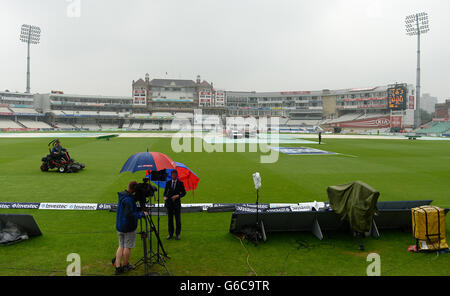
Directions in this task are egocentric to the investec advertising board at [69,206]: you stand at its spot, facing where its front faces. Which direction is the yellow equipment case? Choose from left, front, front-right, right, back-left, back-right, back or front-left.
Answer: front-left

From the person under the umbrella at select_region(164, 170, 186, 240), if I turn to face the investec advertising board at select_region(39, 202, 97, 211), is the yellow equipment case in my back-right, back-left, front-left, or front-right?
back-right

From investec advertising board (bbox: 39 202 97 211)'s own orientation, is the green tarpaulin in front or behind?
in front

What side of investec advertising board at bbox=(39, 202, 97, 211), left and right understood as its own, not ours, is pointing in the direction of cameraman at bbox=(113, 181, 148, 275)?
front

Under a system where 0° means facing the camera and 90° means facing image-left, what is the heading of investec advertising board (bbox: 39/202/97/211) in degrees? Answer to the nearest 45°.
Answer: approximately 0°

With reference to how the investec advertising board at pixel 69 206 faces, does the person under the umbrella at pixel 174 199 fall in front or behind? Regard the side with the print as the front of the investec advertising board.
in front
